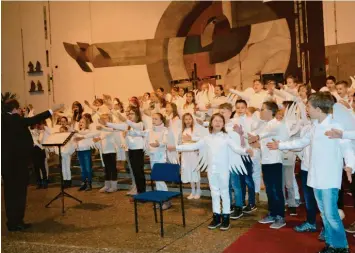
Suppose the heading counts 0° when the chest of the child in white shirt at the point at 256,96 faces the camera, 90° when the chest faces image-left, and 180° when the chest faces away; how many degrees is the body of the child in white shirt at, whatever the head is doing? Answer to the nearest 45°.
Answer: approximately 45°

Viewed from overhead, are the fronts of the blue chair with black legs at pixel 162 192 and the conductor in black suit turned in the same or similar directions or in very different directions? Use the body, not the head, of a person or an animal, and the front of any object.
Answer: very different directions

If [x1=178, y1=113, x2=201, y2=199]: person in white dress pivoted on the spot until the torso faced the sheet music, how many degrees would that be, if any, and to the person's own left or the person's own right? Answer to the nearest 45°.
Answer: approximately 45° to the person's own right

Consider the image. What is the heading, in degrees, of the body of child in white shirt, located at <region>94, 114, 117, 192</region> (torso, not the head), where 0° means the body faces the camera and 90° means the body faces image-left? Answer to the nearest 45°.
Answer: approximately 45°

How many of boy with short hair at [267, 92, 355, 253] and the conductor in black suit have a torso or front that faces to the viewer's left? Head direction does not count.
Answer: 1

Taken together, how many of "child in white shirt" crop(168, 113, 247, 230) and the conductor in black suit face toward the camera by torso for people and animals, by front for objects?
1
